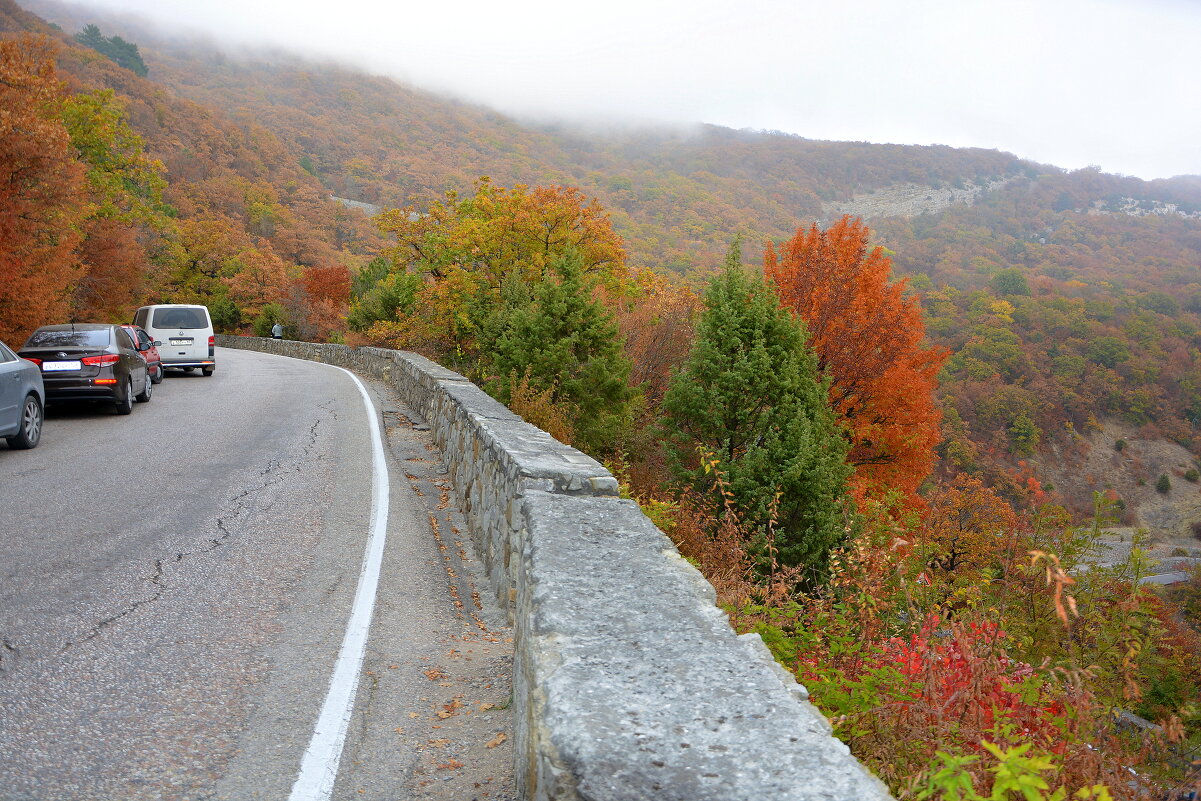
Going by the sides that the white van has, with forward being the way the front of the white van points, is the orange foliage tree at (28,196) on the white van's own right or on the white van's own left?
on the white van's own left

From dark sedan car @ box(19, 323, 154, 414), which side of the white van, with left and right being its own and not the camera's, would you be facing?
back

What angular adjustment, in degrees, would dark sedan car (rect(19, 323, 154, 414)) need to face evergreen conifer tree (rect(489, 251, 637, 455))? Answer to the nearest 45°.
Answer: approximately 90° to its right

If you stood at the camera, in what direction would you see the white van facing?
facing away from the viewer

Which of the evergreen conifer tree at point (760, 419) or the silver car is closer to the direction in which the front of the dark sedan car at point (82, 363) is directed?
the evergreen conifer tree

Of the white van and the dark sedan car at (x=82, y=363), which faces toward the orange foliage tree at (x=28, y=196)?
the dark sedan car

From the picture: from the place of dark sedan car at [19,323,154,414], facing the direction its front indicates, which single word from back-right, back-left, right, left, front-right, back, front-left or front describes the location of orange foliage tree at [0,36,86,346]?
front

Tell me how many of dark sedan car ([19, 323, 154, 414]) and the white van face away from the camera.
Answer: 2

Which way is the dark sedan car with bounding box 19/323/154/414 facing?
away from the camera

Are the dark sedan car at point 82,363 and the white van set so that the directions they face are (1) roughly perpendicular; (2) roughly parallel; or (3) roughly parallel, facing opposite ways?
roughly parallel
